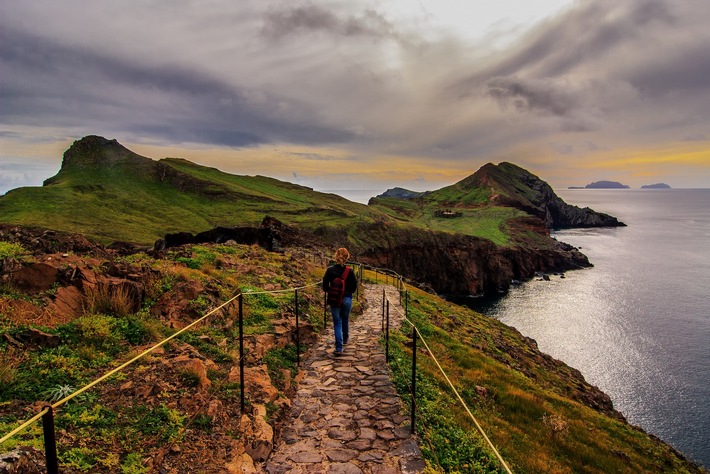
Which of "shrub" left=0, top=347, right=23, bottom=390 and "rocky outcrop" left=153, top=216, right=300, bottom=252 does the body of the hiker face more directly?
the rocky outcrop

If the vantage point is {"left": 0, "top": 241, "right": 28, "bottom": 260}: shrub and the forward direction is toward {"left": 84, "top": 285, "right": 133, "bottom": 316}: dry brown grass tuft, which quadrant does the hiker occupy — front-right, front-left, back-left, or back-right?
front-left

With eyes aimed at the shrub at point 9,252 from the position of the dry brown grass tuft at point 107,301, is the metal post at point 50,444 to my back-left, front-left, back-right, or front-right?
back-left

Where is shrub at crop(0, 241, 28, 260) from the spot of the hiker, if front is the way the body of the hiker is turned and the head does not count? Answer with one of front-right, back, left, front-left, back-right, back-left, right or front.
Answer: left

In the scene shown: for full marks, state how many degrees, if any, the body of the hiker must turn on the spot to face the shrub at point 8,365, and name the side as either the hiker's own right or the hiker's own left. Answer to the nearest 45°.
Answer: approximately 135° to the hiker's own left

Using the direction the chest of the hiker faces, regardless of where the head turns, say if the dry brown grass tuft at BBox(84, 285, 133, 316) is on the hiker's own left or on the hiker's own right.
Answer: on the hiker's own left

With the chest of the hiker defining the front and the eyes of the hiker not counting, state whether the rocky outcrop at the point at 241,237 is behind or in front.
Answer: in front

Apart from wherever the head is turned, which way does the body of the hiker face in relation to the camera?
away from the camera

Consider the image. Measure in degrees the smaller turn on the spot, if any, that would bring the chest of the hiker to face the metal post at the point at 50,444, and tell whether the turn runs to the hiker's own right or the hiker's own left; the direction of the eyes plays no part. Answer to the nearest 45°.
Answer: approximately 180°

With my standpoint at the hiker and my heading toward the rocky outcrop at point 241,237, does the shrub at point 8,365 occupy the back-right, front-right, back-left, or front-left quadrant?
back-left
